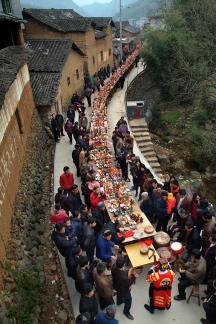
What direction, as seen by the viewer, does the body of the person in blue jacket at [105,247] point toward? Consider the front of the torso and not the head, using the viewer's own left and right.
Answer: facing to the right of the viewer

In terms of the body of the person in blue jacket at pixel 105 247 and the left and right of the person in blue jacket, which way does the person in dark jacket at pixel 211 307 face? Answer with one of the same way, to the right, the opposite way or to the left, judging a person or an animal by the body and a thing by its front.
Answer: the opposite way

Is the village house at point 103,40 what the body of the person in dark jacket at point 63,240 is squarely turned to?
no

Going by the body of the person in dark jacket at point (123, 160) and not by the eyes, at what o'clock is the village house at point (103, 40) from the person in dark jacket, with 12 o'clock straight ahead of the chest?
The village house is roughly at 3 o'clock from the person in dark jacket.

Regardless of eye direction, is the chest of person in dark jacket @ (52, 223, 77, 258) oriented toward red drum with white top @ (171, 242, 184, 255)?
yes

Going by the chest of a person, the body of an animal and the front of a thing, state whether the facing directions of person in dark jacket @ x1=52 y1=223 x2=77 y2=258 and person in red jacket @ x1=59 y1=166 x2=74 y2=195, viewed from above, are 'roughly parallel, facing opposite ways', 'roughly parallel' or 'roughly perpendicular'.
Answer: roughly perpendicular

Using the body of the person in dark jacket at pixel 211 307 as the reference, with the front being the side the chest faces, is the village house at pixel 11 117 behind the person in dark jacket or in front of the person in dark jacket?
in front

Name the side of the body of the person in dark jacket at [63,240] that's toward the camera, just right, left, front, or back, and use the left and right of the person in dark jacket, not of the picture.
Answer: right

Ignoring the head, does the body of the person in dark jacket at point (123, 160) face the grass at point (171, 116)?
no

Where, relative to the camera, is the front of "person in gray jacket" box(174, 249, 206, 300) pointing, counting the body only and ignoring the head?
to the viewer's left

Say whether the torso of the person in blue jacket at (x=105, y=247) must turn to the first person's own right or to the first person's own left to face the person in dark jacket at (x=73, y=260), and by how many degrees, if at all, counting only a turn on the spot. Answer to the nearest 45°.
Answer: approximately 180°

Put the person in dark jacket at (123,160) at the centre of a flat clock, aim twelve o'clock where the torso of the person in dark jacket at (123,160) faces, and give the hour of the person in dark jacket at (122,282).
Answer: the person in dark jacket at (122,282) is roughly at 9 o'clock from the person in dark jacket at (123,160).

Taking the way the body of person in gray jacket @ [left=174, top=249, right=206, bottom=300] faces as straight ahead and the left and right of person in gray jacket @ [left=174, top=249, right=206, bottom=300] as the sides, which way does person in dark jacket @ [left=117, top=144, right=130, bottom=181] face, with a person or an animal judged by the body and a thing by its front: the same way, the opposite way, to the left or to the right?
the same way

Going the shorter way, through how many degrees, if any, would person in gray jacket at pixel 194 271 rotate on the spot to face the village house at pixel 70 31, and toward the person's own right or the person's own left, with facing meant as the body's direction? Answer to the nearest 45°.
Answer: approximately 45° to the person's own right

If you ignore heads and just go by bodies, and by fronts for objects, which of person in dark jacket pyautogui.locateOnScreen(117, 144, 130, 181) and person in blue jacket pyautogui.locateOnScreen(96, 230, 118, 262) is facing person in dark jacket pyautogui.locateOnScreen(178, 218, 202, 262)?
the person in blue jacket

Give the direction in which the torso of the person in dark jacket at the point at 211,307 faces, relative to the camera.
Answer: to the viewer's left
